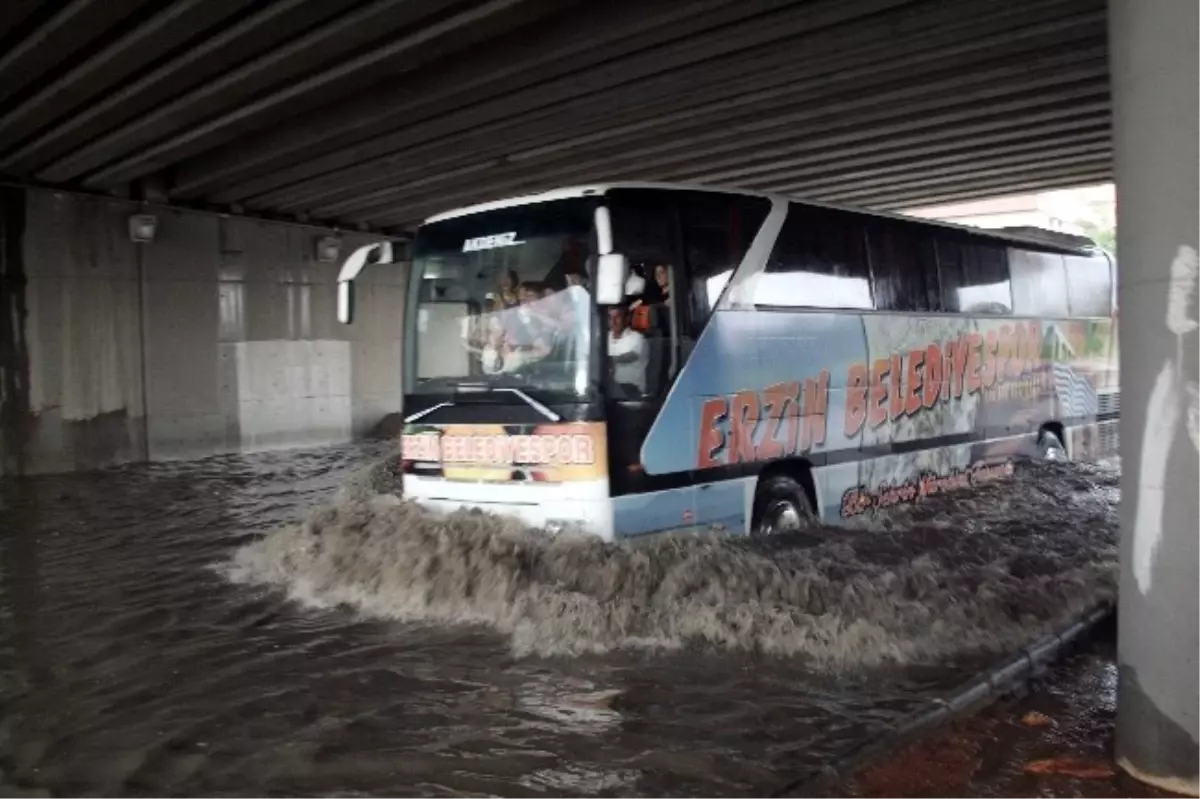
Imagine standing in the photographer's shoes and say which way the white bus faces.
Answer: facing the viewer and to the left of the viewer

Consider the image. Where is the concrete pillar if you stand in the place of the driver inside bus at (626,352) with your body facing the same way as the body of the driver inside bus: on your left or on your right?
on your left

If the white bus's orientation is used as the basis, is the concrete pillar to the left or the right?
on its left

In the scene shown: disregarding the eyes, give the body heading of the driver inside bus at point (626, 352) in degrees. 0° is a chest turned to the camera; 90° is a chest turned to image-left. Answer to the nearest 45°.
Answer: approximately 45°

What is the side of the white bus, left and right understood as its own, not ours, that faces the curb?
left
